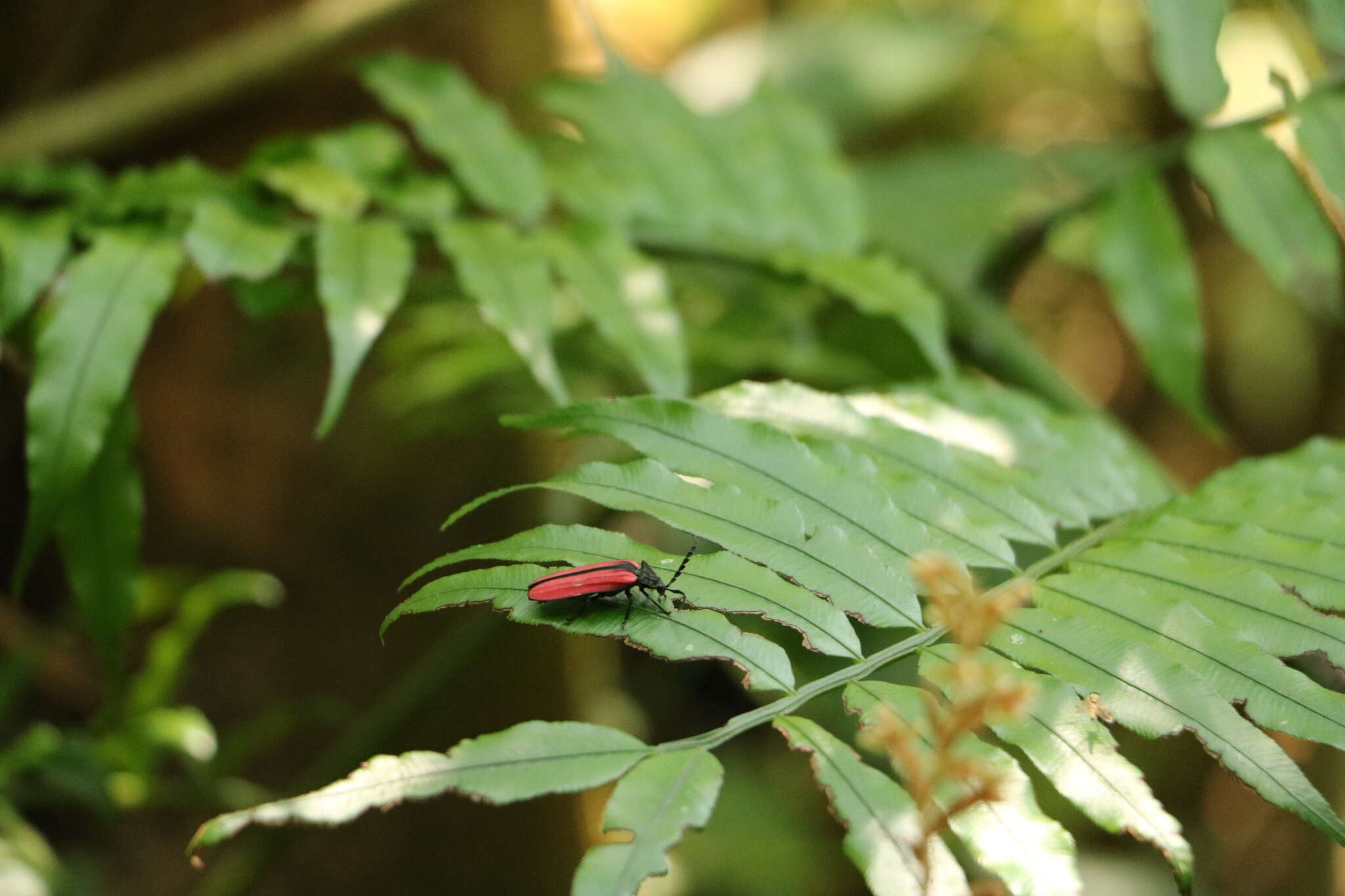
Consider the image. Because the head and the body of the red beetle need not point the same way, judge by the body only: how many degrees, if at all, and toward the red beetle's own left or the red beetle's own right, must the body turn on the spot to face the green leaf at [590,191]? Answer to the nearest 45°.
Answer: approximately 90° to the red beetle's own left

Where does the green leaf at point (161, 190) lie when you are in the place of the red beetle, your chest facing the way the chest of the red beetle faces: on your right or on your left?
on your left

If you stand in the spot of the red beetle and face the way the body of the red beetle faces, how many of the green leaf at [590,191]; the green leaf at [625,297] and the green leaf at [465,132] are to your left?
3

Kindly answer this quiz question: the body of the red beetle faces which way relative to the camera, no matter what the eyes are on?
to the viewer's right

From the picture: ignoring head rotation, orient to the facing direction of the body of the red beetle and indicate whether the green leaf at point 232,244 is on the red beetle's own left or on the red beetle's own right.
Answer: on the red beetle's own left

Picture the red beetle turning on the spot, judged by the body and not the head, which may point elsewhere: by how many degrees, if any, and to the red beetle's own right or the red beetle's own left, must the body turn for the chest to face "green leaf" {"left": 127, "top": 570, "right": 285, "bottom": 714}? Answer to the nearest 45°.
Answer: approximately 135° to the red beetle's own left

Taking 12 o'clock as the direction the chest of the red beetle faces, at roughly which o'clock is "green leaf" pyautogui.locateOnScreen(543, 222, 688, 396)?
The green leaf is roughly at 9 o'clock from the red beetle.

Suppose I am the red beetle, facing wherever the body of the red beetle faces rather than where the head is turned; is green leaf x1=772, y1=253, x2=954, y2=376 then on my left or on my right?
on my left
